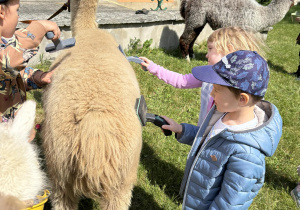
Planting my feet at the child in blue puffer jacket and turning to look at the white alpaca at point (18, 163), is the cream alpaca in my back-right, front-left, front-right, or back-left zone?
front-right

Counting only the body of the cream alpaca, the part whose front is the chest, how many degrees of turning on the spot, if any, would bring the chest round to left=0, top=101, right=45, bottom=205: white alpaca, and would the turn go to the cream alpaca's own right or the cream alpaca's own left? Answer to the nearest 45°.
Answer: approximately 135° to the cream alpaca's own left

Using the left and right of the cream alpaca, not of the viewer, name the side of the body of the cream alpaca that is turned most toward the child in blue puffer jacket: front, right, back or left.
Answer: right

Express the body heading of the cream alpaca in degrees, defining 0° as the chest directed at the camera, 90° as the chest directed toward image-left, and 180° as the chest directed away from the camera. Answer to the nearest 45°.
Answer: approximately 180°
